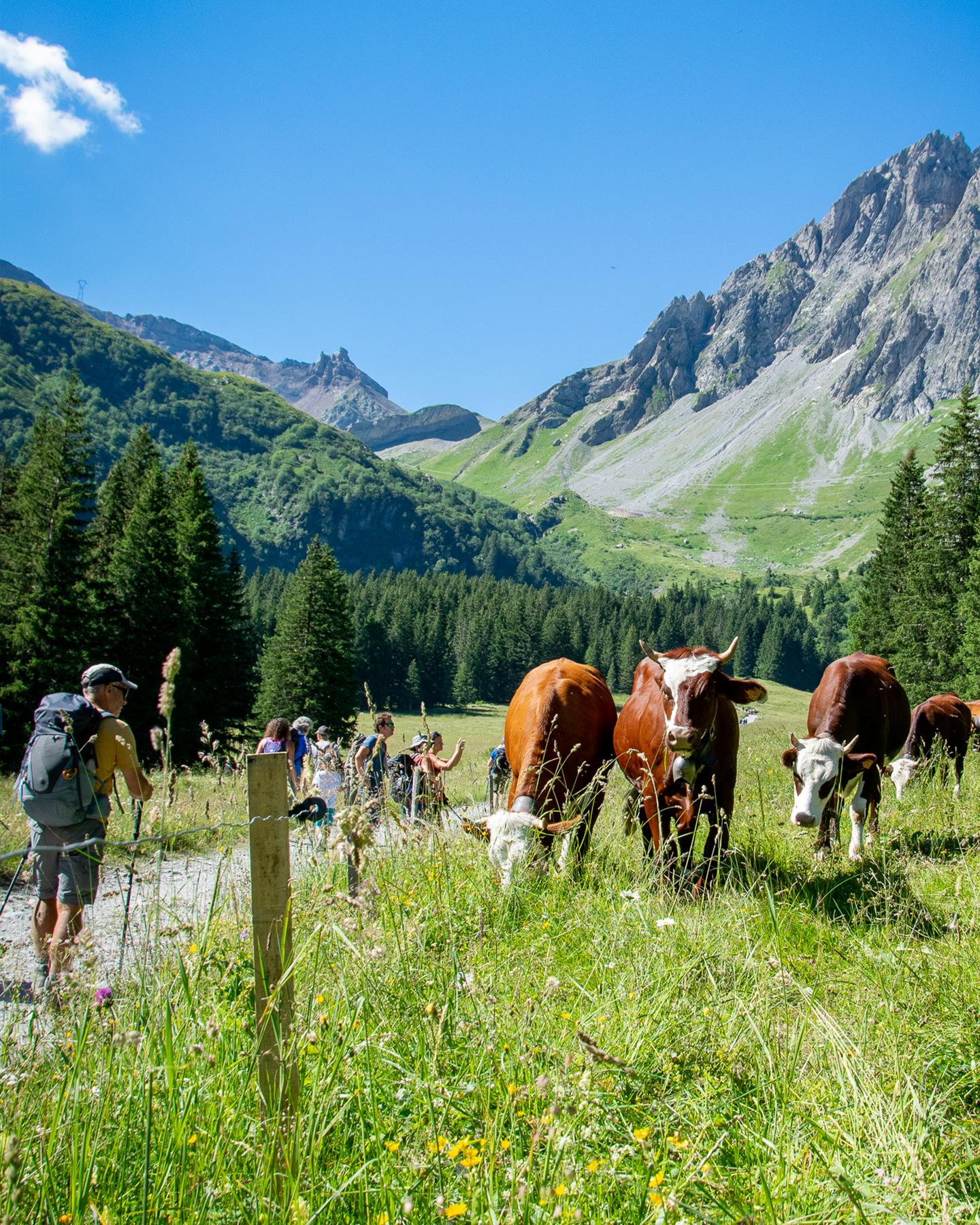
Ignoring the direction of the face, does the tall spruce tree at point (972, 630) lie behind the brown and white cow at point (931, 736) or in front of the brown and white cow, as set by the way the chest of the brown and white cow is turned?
behind

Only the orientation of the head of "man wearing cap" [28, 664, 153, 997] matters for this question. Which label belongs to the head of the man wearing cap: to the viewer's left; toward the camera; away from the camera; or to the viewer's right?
to the viewer's right

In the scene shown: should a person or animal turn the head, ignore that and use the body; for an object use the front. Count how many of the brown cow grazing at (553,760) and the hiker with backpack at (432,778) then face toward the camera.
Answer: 1

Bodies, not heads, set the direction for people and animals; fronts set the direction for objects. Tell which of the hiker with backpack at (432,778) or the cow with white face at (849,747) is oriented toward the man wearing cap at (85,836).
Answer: the cow with white face

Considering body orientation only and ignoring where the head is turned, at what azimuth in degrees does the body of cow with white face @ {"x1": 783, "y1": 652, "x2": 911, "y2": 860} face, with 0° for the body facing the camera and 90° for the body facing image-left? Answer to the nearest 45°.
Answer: approximately 45°

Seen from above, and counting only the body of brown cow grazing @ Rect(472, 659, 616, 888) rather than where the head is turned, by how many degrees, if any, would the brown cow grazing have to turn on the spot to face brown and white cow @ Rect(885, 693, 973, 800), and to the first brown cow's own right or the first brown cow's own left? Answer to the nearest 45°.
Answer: approximately 135° to the first brown cow's own left

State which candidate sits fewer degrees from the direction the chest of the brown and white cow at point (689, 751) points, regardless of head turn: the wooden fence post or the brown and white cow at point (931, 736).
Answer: the wooden fence post

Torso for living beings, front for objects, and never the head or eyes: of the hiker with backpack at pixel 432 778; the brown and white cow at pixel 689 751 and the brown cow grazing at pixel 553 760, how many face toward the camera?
2

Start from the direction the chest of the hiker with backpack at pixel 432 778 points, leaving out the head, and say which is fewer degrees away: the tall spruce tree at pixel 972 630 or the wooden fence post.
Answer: the tall spruce tree

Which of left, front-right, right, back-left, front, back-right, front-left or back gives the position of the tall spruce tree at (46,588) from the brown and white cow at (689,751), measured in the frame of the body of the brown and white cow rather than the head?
back-right
